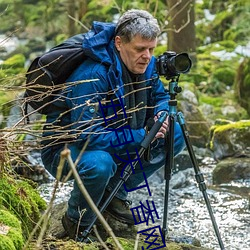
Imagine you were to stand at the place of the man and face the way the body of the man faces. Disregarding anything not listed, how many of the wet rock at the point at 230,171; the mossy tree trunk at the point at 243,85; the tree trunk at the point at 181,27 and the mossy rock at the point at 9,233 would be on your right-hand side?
1

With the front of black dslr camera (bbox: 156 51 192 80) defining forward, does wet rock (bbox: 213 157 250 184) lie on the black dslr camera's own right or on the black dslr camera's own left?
on the black dslr camera's own left

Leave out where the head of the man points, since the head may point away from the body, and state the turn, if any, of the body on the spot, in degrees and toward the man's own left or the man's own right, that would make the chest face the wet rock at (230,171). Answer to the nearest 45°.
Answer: approximately 90° to the man's own left

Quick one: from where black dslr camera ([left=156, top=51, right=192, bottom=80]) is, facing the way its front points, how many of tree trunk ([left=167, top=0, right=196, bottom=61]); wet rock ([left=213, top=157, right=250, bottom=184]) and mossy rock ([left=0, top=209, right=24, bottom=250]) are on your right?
1

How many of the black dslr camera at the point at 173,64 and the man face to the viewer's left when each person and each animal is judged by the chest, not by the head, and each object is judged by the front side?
0

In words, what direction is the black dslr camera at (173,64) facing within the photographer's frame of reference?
facing the viewer and to the right of the viewer

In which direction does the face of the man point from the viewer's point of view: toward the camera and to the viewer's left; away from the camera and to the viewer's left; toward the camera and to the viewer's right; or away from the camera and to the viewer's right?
toward the camera and to the viewer's right

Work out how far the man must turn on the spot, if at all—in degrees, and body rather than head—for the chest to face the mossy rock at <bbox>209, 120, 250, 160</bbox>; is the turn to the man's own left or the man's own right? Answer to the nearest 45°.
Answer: approximately 135° to the man's own left

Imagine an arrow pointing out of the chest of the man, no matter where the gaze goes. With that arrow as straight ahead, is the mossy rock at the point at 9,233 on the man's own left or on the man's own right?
on the man's own right

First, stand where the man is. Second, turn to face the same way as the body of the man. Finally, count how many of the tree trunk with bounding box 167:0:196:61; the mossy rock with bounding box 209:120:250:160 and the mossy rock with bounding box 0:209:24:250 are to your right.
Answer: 1

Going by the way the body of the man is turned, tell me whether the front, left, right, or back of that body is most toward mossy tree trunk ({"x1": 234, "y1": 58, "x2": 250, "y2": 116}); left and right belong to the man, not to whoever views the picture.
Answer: left

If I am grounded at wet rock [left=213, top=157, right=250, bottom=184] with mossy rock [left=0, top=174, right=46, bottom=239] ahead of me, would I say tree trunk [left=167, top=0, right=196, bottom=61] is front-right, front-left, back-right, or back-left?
back-right

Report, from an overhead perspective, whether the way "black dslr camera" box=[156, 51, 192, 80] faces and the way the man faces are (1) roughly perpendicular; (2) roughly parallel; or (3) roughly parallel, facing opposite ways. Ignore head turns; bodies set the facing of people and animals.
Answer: roughly parallel

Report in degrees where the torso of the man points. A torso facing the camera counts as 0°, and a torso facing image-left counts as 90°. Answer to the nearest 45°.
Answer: approximately 315°

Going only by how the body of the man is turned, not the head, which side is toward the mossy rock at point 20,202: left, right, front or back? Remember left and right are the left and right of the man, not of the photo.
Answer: right

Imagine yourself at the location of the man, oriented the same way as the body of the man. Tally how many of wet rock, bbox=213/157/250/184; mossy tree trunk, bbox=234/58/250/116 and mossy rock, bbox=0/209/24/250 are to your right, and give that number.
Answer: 1

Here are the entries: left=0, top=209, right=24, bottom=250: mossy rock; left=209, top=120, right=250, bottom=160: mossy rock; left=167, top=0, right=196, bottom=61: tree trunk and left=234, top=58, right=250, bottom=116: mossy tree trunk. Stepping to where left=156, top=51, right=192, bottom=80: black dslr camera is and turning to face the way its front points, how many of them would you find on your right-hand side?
1
